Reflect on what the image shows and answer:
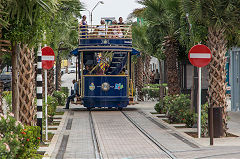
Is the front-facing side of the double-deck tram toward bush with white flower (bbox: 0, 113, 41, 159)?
yes

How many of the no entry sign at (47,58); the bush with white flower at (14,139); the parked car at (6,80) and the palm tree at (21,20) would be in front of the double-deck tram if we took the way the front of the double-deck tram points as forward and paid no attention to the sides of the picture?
3

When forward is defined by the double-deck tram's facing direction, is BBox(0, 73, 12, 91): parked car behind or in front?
behind

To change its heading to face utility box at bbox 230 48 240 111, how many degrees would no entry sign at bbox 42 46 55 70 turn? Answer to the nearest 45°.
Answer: approximately 90° to its left

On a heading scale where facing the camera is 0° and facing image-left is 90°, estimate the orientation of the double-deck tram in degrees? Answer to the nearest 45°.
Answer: approximately 0°

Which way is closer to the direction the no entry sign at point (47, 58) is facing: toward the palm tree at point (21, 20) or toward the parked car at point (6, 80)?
the palm tree

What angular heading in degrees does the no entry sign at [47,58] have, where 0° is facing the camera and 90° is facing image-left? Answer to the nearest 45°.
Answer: approximately 315°
